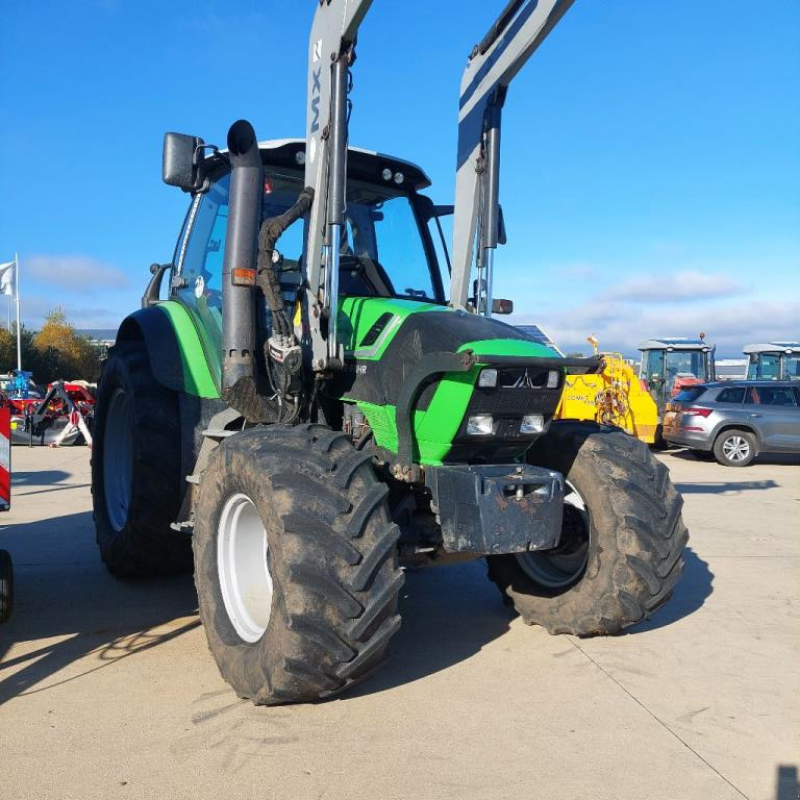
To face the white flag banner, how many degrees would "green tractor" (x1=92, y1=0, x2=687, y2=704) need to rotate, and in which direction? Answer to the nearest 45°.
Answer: approximately 180°

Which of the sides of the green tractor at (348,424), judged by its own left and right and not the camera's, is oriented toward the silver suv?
left

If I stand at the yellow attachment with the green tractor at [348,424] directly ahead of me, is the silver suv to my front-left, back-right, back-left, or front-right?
back-left

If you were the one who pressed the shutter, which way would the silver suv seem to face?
facing away from the viewer and to the right of the viewer

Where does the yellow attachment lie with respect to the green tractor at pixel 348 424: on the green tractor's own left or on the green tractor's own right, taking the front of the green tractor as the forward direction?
on the green tractor's own left

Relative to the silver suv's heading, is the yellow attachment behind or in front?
behind

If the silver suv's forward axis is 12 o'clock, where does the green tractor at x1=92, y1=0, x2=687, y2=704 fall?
The green tractor is roughly at 5 o'clock from the silver suv.

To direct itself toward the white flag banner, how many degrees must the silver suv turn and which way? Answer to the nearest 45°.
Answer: approximately 135° to its left
